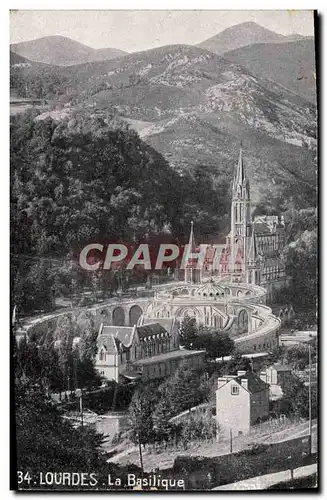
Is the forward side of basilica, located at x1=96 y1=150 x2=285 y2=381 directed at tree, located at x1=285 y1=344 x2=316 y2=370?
no

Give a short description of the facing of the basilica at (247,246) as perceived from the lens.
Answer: facing the viewer and to the left of the viewer

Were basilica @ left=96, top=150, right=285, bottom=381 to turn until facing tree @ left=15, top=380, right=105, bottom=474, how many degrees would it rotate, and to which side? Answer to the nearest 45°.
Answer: approximately 45° to its right
